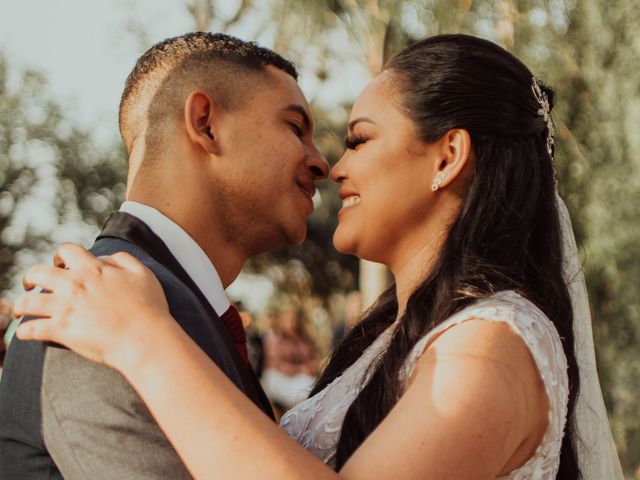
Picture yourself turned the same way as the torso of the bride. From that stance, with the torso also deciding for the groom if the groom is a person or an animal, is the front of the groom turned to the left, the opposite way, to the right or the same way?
the opposite way

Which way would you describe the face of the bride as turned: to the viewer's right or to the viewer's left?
to the viewer's left

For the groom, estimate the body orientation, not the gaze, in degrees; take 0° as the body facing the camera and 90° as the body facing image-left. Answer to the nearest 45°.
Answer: approximately 270°

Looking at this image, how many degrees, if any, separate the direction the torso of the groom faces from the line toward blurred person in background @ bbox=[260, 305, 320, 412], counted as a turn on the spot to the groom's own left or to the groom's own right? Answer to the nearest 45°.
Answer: approximately 90° to the groom's own left

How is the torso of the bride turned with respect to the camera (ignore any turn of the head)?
to the viewer's left

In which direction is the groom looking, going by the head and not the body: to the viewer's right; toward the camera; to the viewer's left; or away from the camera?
to the viewer's right

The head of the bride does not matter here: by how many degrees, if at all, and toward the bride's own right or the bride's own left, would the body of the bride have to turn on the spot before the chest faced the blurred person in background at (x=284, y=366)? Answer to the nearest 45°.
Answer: approximately 90° to the bride's own right
